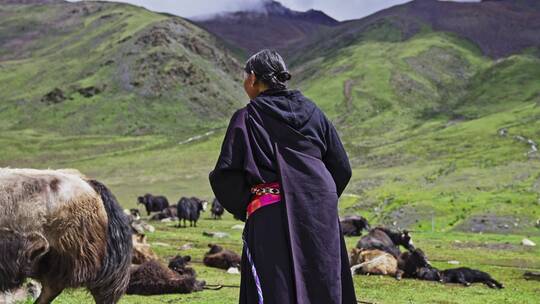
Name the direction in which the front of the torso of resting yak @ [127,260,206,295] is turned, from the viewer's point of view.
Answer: to the viewer's right

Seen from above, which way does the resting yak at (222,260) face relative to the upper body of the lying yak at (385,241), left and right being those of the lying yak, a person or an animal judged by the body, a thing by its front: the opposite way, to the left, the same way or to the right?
the opposite way

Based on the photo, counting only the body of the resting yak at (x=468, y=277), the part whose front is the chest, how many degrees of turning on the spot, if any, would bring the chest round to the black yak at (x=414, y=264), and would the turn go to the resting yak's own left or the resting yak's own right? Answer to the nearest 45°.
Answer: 0° — it already faces it

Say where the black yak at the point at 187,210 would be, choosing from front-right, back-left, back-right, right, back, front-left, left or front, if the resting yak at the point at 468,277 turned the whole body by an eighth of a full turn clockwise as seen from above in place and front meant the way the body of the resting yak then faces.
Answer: front

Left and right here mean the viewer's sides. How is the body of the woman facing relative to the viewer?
facing away from the viewer and to the left of the viewer

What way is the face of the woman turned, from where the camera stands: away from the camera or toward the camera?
away from the camera

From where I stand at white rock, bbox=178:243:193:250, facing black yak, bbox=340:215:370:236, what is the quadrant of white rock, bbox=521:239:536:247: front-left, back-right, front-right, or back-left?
front-right

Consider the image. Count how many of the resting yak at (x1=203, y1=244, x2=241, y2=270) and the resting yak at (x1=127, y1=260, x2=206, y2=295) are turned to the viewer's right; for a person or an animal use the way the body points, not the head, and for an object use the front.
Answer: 1

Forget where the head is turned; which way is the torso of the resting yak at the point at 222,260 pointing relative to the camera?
to the viewer's left

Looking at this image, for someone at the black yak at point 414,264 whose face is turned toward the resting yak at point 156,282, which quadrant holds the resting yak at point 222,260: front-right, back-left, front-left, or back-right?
front-right

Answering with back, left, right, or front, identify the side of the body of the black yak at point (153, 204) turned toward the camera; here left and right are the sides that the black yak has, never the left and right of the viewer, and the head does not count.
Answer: left

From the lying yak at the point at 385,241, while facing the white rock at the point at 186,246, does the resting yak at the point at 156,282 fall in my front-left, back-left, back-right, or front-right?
front-left
